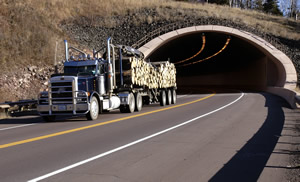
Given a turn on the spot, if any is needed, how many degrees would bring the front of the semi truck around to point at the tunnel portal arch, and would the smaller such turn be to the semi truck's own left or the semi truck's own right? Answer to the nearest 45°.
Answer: approximately 180°

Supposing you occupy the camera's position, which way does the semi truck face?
facing the viewer and to the left of the viewer

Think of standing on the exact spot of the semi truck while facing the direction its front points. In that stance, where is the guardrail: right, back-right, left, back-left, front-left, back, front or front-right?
right

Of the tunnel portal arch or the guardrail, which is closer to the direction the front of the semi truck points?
the guardrail
